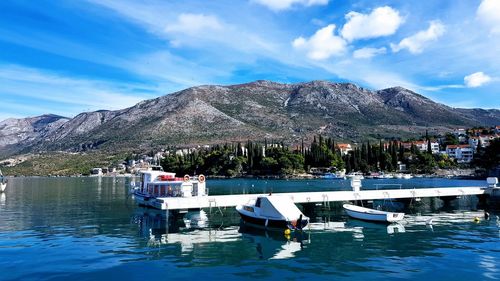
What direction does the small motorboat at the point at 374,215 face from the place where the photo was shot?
facing away from the viewer and to the left of the viewer

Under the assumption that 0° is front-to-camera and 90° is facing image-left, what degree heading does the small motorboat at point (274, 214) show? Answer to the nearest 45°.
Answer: approximately 135°

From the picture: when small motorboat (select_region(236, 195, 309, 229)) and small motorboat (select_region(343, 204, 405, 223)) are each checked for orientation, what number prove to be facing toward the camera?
0

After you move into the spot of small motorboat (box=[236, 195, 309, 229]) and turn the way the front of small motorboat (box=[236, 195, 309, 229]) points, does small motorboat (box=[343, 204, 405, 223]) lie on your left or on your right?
on your right

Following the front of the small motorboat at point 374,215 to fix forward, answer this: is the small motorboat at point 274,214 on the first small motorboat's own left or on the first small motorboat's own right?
on the first small motorboat's own left
